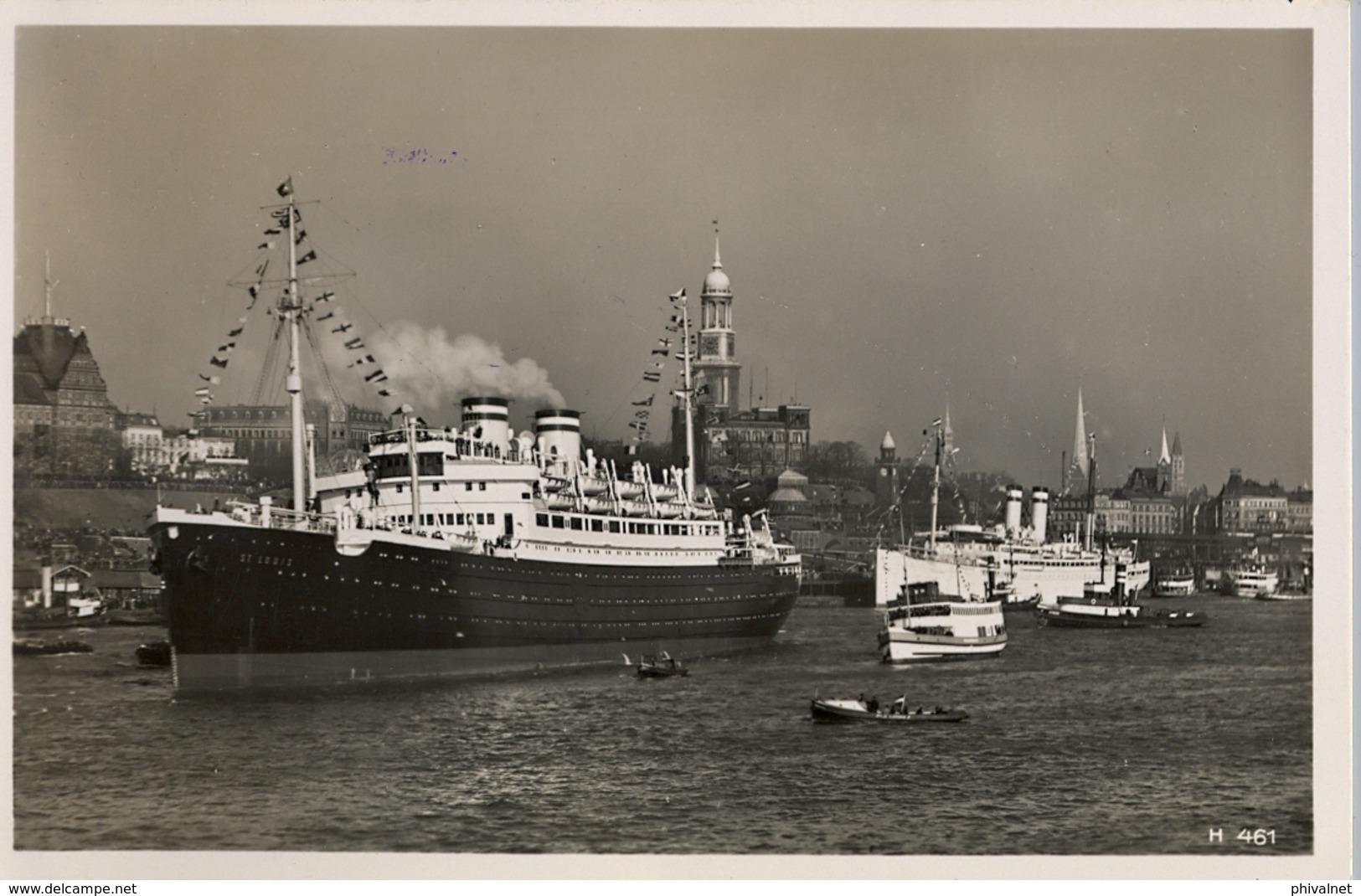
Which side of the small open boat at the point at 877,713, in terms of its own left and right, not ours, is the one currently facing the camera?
left

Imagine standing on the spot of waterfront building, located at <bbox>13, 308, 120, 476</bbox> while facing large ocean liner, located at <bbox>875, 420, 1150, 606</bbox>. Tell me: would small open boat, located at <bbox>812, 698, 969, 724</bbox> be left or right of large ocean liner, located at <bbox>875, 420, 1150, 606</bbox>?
right

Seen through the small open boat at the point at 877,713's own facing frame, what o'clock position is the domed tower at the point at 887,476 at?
The domed tower is roughly at 3 o'clock from the small open boat.

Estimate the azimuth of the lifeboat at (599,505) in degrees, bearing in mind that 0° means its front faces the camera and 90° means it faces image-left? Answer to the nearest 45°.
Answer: approximately 45°

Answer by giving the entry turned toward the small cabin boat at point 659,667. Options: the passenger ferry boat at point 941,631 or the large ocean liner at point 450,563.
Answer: the passenger ferry boat

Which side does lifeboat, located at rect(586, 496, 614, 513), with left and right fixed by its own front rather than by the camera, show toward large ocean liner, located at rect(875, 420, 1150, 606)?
back
